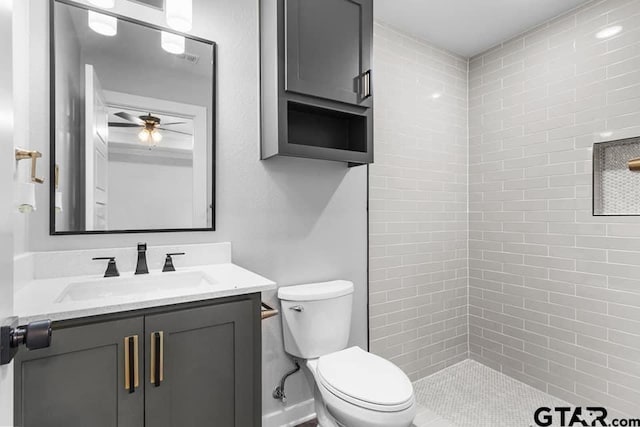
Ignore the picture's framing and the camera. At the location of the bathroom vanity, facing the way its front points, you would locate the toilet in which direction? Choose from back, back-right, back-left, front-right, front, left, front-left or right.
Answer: left

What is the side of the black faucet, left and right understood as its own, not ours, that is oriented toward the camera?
front

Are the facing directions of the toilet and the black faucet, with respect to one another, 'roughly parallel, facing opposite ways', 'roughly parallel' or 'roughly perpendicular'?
roughly parallel

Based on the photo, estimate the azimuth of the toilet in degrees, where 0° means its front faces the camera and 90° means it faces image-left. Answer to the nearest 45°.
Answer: approximately 315°
